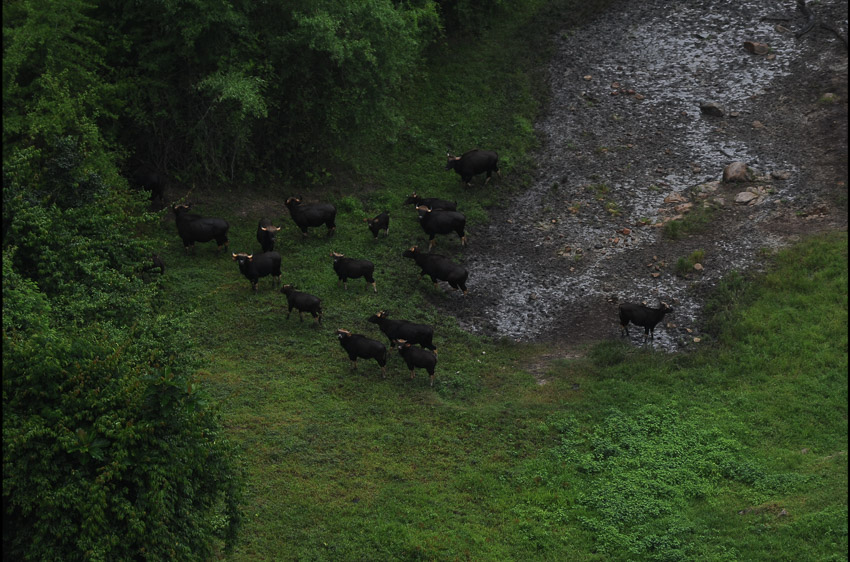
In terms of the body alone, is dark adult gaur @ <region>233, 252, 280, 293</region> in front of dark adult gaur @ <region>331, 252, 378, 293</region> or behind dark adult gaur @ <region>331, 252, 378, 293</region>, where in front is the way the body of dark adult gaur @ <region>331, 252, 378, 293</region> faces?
in front

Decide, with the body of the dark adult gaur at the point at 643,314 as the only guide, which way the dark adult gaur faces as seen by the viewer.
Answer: to the viewer's right

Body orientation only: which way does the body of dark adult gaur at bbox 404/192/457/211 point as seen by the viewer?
to the viewer's left

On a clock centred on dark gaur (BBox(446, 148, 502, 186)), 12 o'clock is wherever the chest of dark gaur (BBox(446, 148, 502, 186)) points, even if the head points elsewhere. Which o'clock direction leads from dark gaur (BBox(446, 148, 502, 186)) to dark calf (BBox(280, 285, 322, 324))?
dark calf (BBox(280, 285, 322, 324)) is roughly at 10 o'clock from dark gaur (BBox(446, 148, 502, 186)).

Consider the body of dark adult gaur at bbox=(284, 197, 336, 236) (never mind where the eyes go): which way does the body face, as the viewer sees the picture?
to the viewer's left

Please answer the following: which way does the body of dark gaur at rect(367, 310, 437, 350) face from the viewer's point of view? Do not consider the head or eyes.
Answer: to the viewer's left

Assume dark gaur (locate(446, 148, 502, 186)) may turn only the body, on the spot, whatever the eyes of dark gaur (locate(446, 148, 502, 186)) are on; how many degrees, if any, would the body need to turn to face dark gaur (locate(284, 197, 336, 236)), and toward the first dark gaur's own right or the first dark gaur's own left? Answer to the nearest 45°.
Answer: approximately 45° to the first dark gaur's own left

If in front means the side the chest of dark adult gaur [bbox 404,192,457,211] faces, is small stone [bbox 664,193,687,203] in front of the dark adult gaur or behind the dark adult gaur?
behind

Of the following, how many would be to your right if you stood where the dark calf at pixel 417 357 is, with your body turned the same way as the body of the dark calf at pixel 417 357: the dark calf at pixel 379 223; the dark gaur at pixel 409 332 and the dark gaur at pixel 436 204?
3

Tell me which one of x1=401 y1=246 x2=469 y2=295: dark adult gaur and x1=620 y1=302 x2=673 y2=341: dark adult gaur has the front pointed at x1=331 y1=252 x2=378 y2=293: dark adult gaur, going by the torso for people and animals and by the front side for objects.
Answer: x1=401 y1=246 x2=469 y2=295: dark adult gaur

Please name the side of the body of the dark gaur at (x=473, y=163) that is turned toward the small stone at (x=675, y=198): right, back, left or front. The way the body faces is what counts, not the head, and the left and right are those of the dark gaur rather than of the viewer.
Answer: back

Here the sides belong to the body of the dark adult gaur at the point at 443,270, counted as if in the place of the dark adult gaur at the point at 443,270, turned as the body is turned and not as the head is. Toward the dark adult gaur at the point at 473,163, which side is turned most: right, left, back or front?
right

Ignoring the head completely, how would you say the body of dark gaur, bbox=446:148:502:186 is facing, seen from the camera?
to the viewer's left

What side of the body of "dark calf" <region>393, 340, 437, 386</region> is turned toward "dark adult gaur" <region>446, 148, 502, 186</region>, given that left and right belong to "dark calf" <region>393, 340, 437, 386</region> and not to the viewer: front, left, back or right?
right

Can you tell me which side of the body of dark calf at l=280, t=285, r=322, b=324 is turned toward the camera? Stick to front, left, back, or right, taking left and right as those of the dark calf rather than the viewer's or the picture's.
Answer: left

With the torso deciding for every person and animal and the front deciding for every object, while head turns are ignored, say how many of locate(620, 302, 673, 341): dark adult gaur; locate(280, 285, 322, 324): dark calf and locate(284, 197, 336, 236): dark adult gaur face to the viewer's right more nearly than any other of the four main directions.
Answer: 1

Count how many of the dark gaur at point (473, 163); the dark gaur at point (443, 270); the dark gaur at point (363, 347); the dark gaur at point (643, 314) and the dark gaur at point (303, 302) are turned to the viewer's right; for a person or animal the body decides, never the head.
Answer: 1

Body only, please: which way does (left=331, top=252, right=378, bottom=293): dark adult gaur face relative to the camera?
to the viewer's left
